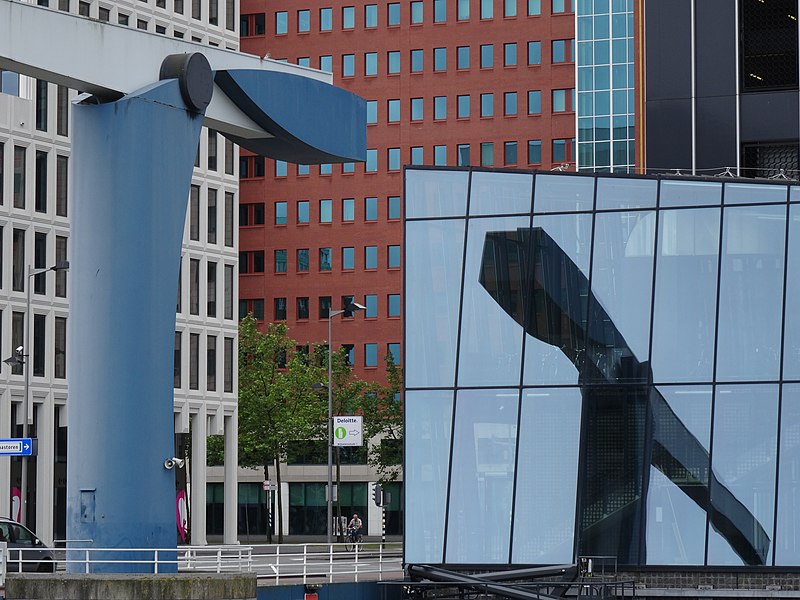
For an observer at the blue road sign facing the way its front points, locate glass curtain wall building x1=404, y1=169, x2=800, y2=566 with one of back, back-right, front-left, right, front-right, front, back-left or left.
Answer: front-left

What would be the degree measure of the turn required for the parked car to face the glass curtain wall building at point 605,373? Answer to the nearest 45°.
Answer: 0° — it already faces it

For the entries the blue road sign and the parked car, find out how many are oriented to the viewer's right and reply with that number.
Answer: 1

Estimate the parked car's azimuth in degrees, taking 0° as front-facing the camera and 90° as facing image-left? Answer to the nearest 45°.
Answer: approximately 270°

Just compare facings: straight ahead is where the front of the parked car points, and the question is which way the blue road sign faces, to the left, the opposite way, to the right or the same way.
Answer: to the right

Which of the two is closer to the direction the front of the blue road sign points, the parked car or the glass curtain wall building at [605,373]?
the parked car

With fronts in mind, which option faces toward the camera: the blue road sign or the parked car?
the blue road sign

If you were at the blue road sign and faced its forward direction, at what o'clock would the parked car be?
The parked car is roughly at 12 o'clock from the blue road sign.

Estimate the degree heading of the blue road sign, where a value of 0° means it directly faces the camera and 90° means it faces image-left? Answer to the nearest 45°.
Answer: approximately 0°

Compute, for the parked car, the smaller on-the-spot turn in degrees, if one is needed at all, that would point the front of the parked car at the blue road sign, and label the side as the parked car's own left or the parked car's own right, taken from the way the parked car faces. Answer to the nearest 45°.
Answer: approximately 90° to the parked car's own left

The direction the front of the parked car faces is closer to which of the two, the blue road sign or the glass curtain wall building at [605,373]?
the glass curtain wall building

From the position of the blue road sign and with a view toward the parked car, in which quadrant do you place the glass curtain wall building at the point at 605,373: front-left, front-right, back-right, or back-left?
front-left
